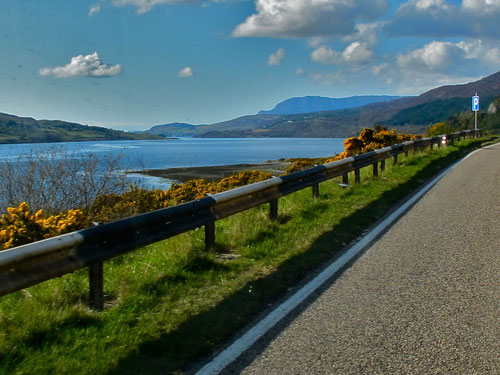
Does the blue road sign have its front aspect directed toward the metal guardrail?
yes

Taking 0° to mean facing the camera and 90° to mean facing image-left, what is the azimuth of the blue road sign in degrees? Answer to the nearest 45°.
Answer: approximately 0°

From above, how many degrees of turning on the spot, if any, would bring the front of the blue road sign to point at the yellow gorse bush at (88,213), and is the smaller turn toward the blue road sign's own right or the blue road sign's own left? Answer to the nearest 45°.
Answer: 0° — it already faces it
